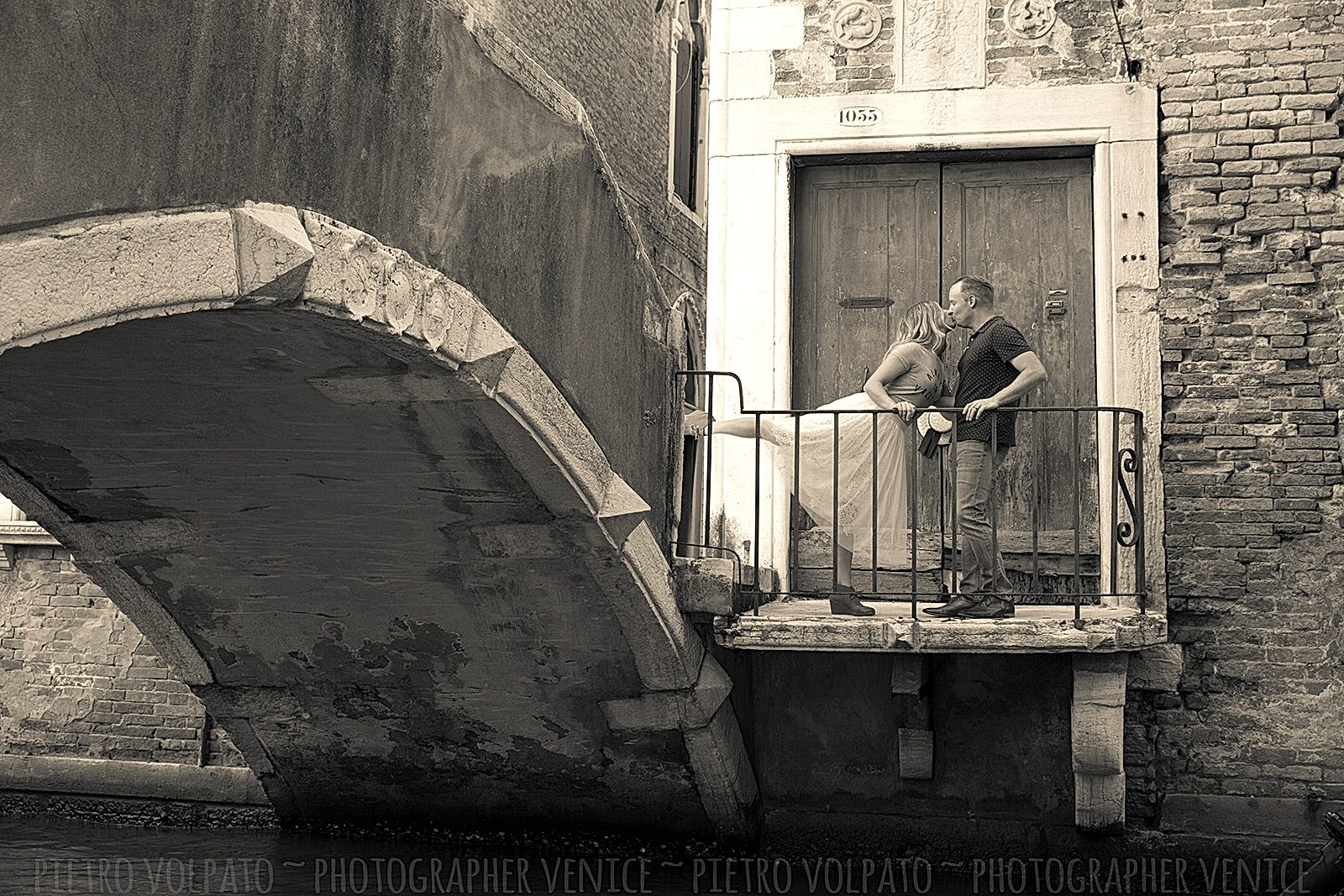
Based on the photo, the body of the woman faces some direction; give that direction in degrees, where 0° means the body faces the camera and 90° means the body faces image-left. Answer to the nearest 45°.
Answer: approximately 270°

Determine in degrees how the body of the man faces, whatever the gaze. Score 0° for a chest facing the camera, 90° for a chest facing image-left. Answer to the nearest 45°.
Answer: approximately 90°

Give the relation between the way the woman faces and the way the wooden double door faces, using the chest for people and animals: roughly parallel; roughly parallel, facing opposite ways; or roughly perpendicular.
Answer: roughly perpendicular

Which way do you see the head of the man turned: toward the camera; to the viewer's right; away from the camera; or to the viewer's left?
to the viewer's left

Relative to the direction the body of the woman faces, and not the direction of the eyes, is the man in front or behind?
in front

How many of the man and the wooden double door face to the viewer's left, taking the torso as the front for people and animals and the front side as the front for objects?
1

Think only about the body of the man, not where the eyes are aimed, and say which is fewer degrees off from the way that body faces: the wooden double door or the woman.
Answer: the woman

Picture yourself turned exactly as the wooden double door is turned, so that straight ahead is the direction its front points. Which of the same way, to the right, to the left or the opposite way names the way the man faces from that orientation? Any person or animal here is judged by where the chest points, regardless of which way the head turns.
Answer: to the right
